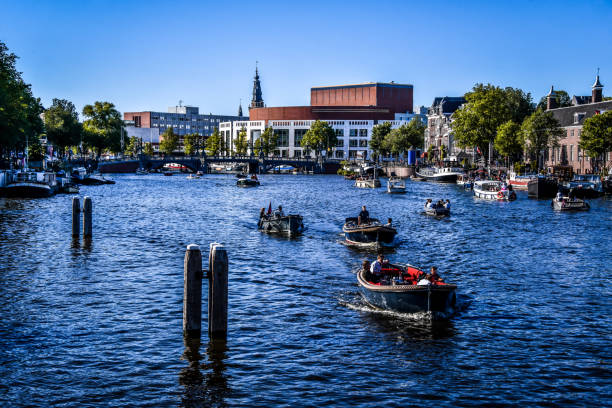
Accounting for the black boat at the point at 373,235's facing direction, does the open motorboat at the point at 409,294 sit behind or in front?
in front

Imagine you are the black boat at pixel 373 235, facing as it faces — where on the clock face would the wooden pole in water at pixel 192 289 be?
The wooden pole in water is roughly at 2 o'clock from the black boat.

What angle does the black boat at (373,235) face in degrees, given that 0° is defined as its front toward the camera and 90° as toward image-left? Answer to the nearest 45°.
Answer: approximately 315°

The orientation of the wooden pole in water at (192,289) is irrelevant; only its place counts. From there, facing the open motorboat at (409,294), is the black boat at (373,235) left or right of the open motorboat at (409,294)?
left

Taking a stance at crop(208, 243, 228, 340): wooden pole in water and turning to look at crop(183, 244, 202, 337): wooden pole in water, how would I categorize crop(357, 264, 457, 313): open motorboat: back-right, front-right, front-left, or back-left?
back-right

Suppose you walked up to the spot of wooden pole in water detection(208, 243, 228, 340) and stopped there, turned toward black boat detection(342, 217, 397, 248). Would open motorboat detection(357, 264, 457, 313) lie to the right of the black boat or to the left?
right

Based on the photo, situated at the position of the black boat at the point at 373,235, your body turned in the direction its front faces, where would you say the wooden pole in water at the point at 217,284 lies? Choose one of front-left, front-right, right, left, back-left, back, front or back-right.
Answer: front-right
